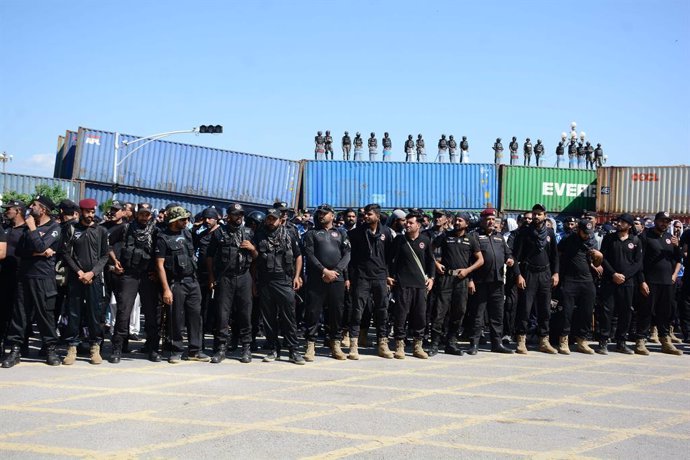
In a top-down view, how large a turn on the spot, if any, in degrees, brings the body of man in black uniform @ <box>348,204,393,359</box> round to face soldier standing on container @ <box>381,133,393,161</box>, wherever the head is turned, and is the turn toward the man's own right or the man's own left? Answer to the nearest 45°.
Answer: approximately 180°

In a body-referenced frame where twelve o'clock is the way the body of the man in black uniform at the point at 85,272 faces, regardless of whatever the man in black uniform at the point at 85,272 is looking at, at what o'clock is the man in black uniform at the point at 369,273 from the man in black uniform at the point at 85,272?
the man in black uniform at the point at 369,273 is roughly at 9 o'clock from the man in black uniform at the point at 85,272.

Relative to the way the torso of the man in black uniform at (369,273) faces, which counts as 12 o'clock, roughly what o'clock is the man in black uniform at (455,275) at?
the man in black uniform at (455,275) is roughly at 8 o'clock from the man in black uniform at (369,273).

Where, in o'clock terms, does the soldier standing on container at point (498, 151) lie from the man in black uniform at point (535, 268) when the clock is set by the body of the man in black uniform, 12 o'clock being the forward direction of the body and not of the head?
The soldier standing on container is roughly at 6 o'clock from the man in black uniform.

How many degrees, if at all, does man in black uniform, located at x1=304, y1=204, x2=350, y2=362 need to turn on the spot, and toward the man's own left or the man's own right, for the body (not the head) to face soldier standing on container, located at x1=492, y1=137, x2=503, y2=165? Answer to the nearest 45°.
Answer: approximately 180°
